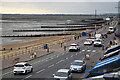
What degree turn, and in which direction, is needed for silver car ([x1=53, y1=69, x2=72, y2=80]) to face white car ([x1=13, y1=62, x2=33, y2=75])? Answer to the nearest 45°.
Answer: approximately 90° to its right

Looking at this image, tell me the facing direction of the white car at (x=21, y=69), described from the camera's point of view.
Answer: facing away from the viewer and to the right of the viewer

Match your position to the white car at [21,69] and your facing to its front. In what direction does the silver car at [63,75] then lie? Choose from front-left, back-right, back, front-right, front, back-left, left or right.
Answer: right

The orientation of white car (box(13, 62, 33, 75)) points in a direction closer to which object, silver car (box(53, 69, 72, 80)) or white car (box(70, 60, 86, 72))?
the white car

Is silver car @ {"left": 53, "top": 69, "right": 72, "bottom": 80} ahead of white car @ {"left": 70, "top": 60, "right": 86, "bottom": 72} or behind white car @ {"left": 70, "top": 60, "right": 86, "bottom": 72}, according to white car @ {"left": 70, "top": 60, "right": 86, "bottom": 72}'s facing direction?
ahead

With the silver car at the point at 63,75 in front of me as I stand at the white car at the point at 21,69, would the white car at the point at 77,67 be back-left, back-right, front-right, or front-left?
front-left

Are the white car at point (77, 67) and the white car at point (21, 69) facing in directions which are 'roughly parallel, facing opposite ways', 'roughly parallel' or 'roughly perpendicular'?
roughly parallel, facing opposite ways

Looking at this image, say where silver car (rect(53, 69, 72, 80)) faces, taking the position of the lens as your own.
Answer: facing the viewer and to the left of the viewer
